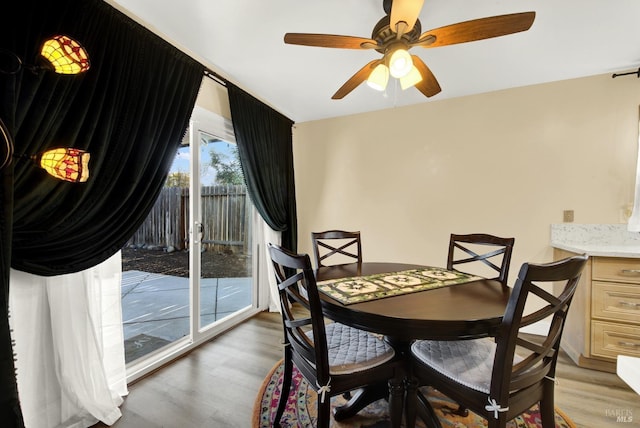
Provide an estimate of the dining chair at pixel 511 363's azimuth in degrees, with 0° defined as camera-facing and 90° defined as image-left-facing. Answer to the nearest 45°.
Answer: approximately 135°

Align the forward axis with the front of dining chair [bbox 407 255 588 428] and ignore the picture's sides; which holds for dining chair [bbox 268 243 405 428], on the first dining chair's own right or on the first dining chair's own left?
on the first dining chair's own left

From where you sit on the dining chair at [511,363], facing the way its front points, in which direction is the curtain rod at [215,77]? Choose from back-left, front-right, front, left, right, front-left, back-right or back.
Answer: front-left

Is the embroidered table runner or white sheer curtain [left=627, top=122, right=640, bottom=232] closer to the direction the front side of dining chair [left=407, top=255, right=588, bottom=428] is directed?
the embroidered table runner

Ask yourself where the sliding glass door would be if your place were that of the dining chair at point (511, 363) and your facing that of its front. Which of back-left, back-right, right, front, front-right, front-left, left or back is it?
front-left

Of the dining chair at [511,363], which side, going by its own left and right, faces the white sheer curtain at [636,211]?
right

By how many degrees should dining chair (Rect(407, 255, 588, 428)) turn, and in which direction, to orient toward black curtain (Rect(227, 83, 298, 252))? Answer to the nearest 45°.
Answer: approximately 45° to its left
